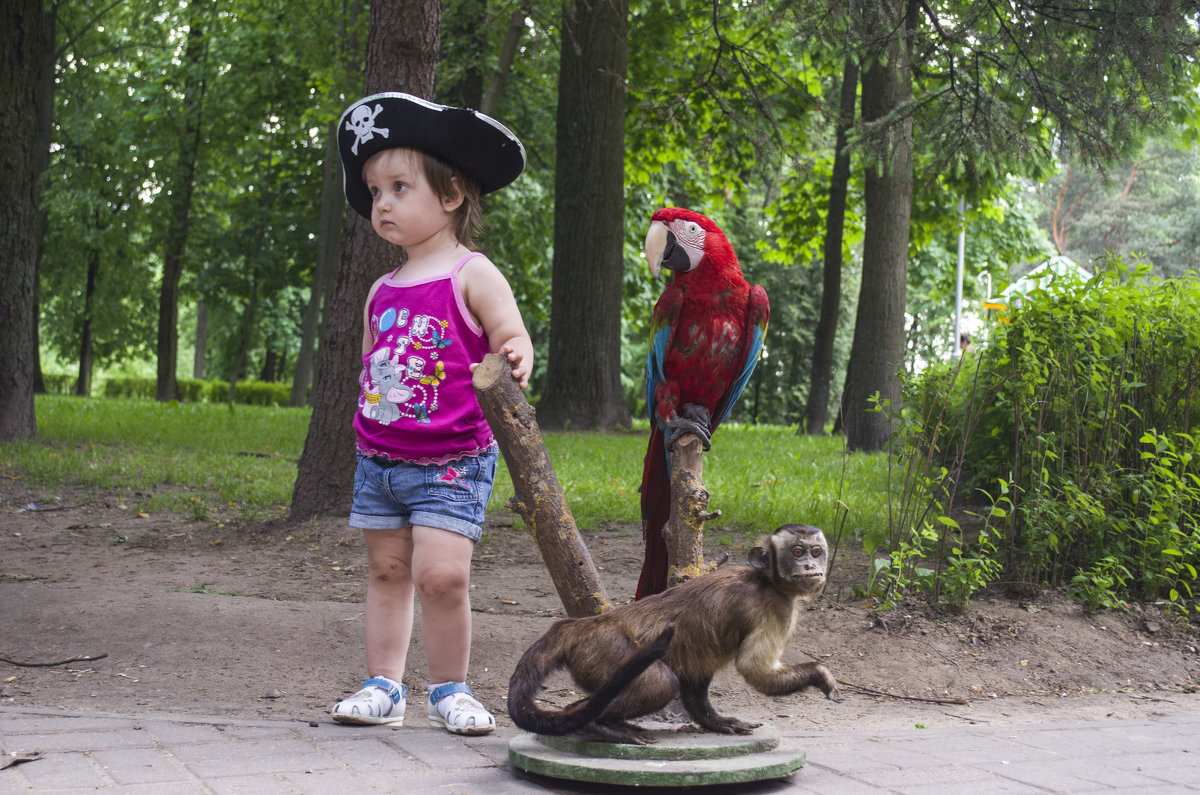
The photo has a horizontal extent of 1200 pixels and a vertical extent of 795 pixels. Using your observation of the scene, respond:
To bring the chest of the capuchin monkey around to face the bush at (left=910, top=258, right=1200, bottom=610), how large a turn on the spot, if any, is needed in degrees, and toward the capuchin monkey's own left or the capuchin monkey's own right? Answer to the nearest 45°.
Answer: approximately 45° to the capuchin monkey's own left

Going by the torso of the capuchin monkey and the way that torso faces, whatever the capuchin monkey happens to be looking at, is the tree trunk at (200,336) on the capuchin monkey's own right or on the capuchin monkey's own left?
on the capuchin monkey's own left

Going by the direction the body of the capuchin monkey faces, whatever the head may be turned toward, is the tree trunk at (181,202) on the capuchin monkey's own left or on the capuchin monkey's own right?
on the capuchin monkey's own left

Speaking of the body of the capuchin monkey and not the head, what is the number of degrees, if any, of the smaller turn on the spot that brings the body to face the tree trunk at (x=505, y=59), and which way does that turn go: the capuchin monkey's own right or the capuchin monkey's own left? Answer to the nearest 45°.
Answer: approximately 90° to the capuchin monkey's own left

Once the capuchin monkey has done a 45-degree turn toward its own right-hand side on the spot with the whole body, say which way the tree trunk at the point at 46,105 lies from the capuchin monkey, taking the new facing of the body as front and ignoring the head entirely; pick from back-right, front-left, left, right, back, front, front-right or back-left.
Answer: back

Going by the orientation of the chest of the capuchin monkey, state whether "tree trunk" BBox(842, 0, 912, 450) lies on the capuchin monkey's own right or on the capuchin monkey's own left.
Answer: on the capuchin monkey's own left

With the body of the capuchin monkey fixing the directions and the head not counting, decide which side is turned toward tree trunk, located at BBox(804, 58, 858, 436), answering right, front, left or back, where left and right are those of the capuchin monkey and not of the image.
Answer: left

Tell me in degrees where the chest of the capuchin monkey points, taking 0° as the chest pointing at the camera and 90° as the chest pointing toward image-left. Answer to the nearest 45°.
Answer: approximately 270°

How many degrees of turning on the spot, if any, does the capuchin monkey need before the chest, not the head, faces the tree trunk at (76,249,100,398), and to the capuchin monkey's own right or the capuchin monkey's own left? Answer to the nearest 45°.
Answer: approximately 135° to the capuchin monkey's own left

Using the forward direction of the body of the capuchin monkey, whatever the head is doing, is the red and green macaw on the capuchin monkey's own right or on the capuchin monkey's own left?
on the capuchin monkey's own left

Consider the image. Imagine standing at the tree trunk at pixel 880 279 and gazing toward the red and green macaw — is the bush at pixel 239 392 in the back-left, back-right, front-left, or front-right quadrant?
back-right

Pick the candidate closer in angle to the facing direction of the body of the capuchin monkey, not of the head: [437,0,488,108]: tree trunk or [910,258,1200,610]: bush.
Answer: the bush

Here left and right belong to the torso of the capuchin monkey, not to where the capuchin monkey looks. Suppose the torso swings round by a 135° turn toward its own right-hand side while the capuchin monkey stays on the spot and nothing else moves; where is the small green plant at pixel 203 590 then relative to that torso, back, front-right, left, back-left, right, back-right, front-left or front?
right
